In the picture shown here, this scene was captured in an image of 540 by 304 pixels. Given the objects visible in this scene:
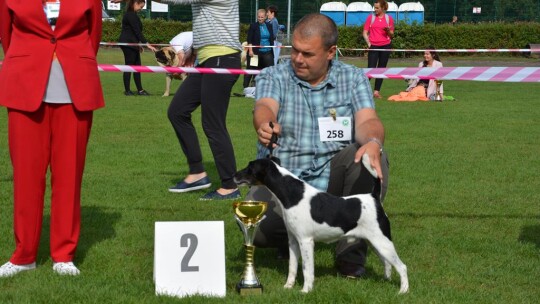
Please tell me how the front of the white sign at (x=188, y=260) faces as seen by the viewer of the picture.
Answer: facing the viewer

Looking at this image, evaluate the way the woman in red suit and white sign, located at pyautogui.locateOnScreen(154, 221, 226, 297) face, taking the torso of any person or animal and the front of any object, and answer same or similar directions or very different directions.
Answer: same or similar directions

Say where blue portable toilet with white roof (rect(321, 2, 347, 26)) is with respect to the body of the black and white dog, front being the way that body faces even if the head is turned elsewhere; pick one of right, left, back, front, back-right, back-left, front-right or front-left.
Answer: right

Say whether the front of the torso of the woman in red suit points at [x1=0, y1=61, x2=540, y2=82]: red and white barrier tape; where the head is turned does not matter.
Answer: no

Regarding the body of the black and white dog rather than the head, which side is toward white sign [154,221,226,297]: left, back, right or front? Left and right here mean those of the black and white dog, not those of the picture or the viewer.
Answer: front

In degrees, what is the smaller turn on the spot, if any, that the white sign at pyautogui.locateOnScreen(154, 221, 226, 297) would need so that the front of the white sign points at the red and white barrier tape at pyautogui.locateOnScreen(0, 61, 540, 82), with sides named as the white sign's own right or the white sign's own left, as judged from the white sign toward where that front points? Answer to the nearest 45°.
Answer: approximately 135° to the white sign's own left

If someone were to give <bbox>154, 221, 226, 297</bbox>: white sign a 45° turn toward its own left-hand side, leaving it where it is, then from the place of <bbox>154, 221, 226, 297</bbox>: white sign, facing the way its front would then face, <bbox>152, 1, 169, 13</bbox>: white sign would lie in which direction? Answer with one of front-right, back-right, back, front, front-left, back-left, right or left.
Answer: back-left

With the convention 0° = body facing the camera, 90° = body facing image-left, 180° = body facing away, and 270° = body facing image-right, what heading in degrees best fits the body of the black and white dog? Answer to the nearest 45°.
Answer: approximately 90°

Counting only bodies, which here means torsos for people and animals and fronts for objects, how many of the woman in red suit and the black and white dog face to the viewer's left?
1

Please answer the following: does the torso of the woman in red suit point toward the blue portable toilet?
no

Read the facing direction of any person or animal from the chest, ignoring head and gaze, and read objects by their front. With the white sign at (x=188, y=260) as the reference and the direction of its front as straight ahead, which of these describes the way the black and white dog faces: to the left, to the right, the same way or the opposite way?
to the right

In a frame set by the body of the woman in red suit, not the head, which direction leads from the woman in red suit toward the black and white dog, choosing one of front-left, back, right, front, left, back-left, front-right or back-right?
front-left

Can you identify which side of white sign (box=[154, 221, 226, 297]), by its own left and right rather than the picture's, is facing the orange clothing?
back

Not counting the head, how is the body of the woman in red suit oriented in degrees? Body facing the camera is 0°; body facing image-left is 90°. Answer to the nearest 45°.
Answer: approximately 0°

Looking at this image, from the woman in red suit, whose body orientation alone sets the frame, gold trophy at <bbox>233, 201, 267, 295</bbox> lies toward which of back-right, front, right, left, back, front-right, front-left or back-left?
front-left
